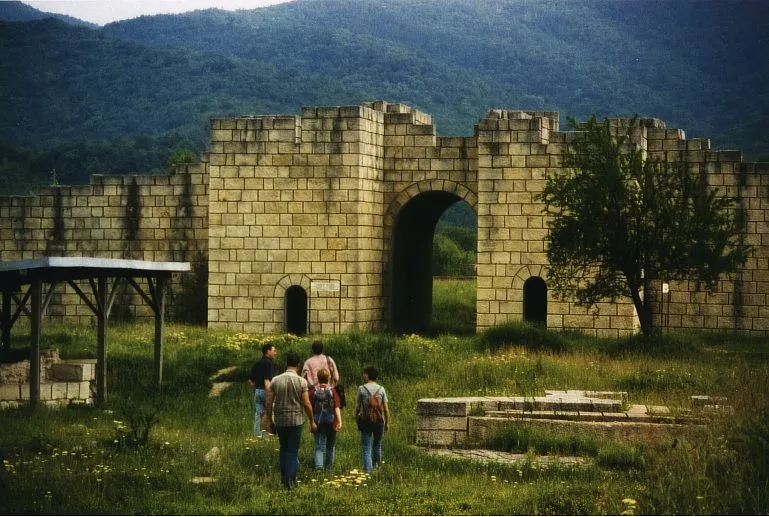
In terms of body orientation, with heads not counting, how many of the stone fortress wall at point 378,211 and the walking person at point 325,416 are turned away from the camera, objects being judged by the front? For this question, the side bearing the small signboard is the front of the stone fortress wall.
1

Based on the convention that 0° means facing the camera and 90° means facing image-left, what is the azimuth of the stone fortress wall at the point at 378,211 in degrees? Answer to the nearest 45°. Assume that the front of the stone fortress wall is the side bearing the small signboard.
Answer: approximately 0°

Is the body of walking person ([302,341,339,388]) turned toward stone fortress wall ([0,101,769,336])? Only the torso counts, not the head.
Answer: yes

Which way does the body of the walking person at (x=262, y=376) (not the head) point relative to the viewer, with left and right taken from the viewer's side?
facing away from the viewer and to the right of the viewer

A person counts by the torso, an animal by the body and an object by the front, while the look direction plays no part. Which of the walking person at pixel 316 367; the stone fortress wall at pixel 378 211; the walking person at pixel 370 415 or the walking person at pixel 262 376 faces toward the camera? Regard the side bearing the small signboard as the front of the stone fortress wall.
the stone fortress wall

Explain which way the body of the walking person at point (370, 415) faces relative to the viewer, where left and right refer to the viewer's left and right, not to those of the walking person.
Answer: facing away from the viewer

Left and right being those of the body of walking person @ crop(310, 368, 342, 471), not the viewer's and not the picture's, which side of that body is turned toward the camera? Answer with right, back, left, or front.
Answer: back

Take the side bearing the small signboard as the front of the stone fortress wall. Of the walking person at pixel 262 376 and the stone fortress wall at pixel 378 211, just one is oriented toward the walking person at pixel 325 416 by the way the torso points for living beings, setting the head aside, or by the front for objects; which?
the stone fortress wall

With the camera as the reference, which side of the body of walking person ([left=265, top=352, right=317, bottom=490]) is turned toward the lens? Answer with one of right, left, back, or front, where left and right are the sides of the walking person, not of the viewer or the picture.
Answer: back

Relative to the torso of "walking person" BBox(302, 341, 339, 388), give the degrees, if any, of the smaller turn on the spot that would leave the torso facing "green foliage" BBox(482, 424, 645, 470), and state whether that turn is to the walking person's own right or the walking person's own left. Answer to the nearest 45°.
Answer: approximately 90° to the walking person's own right

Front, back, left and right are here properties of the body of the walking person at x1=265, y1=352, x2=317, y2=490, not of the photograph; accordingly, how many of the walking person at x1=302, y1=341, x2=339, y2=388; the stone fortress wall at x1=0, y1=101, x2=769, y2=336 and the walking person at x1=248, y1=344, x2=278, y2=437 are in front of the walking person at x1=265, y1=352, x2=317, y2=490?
3

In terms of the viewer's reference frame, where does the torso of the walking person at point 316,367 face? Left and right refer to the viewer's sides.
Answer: facing away from the viewer
